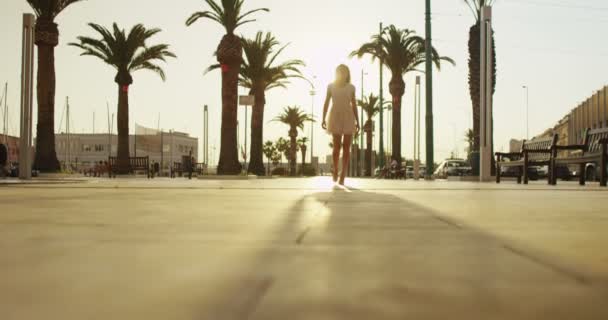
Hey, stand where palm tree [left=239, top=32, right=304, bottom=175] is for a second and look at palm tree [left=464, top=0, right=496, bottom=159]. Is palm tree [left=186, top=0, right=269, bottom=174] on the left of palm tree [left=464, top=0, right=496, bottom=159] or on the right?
right

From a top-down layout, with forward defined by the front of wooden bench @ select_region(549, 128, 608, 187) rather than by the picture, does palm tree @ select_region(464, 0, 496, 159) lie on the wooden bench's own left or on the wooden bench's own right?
on the wooden bench's own right

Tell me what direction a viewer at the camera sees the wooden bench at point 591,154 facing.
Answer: facing the viewer and to the left of the viewer

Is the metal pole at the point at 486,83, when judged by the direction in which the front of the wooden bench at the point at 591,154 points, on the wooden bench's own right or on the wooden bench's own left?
on the wooden bench's own right

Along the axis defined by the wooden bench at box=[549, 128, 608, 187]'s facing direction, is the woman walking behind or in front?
in front
